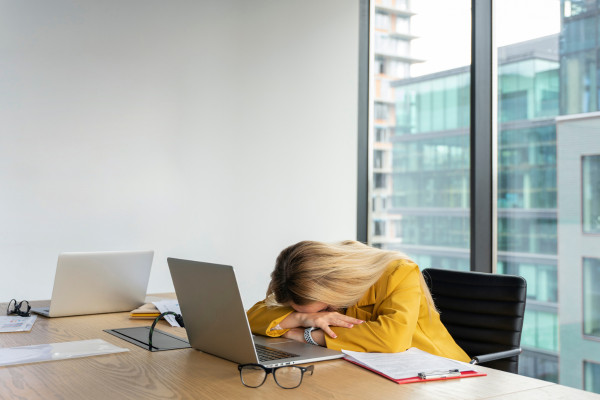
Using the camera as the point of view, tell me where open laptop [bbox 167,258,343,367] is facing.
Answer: facing away from the viewer and to the right of the viewer

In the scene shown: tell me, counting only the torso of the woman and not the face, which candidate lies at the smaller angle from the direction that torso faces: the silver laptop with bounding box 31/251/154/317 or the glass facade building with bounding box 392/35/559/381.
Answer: the silver laptop

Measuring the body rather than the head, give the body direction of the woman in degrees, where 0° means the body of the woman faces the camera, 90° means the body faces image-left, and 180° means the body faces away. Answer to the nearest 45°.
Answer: approximately 45°

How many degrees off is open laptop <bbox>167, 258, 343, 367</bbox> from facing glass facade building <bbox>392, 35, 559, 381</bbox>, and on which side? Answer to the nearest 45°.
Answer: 0° — it already faces it

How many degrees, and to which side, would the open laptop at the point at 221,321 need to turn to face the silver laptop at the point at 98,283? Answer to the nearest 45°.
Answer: approximately 90° to its left

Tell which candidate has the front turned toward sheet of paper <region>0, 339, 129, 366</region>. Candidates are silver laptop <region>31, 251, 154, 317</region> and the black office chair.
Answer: the black office chair

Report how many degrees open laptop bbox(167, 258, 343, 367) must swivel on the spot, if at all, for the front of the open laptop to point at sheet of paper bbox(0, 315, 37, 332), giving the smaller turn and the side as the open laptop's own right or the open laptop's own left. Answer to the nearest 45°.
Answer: approximately 90° to the open laptop's own left

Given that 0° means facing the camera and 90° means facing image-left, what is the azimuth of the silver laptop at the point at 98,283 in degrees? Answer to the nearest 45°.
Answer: approximately 135°
